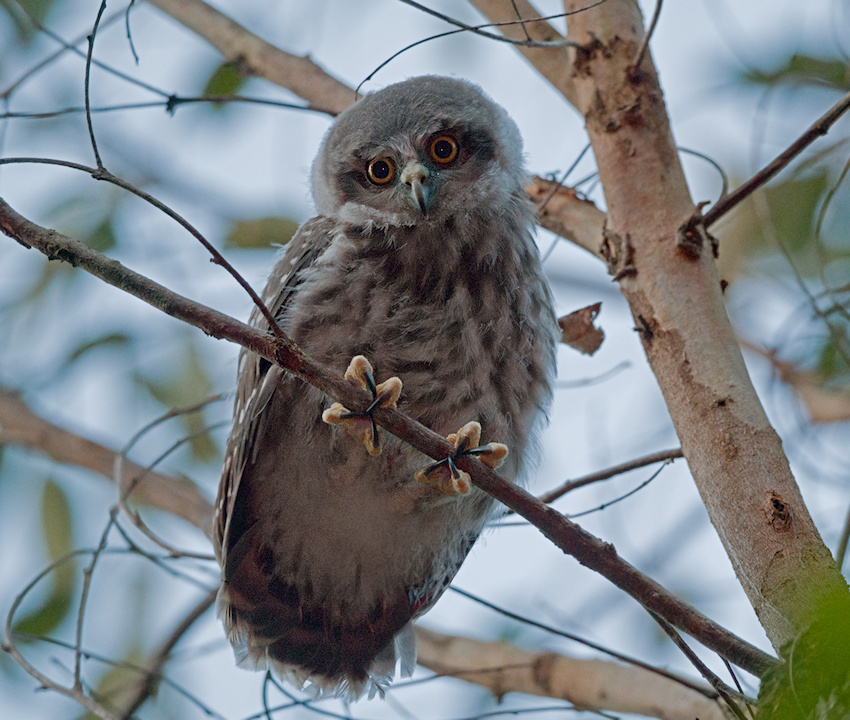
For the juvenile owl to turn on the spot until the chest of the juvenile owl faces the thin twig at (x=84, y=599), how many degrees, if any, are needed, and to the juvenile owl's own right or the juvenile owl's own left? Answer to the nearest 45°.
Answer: approximately 135° to the juvenile owl's own right

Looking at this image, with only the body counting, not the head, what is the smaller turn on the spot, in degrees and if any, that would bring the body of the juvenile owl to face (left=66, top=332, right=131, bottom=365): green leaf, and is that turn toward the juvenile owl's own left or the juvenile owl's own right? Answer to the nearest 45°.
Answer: approximately 135° to the juvenile owl's own right

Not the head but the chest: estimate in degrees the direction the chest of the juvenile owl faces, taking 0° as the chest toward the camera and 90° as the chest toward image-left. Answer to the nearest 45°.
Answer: approximately 0°
